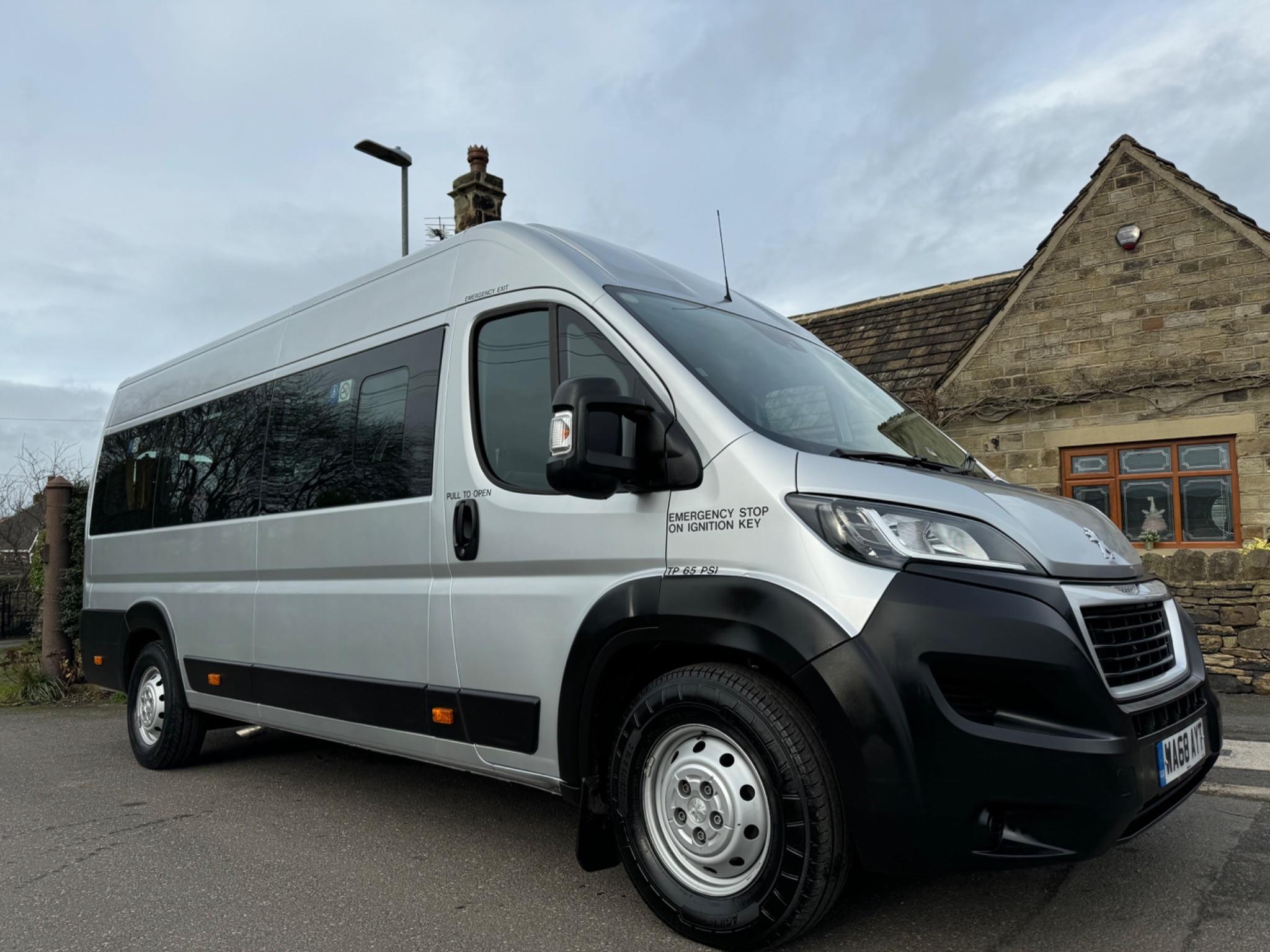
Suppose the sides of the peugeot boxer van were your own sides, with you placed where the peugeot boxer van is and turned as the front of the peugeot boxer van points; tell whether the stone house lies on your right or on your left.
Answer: on your left

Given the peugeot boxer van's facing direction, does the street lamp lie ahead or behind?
behind

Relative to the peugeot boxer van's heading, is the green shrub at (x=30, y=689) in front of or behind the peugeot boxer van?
behind

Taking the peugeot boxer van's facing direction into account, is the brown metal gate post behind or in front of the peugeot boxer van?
behind

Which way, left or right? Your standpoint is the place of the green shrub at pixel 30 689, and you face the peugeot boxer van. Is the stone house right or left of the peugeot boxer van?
left

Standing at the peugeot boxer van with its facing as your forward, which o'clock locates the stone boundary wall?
The stone boundary wall is roughly at 9 o'clock from the peugeot boxer van.

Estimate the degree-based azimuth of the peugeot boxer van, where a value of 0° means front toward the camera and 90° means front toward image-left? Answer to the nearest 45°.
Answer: approximately 315°
